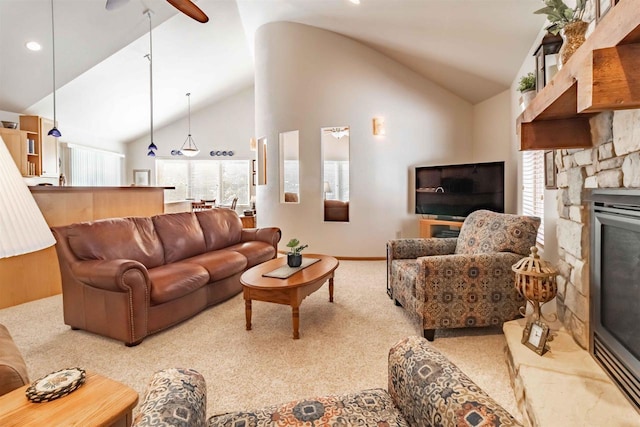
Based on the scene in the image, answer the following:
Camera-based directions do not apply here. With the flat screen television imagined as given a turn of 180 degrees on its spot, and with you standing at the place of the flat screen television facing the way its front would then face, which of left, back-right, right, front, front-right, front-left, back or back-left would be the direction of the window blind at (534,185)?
right

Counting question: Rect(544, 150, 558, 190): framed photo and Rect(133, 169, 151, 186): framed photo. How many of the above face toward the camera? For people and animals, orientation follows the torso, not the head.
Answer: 1

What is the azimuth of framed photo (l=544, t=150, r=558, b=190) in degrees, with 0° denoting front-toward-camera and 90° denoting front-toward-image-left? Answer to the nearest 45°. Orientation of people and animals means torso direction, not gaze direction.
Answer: approximately 90°

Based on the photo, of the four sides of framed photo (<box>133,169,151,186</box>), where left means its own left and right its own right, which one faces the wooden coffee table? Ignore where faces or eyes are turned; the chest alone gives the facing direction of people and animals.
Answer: front

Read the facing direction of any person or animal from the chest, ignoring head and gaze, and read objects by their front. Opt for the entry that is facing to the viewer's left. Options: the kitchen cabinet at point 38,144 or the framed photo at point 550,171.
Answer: the framed photo

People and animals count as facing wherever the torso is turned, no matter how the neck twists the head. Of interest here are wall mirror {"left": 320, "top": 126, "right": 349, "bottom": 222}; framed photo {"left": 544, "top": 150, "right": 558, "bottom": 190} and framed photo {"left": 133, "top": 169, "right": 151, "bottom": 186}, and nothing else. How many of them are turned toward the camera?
2

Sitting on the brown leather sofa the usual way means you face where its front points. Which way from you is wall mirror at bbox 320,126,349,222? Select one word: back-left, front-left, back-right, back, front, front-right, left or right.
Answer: left

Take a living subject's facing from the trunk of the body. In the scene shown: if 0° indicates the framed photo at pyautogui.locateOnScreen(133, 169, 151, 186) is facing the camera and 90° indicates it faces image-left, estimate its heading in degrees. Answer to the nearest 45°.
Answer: approximately 0°

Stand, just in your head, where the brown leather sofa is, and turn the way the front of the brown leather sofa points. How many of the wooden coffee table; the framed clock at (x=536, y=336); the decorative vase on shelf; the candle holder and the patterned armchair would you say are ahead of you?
5

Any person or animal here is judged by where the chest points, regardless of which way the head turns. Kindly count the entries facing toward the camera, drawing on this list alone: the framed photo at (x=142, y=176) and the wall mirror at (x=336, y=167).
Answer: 2

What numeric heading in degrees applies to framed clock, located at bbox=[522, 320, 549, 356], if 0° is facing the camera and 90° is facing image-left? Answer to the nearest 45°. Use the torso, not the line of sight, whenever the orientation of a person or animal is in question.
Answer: approximately 45°

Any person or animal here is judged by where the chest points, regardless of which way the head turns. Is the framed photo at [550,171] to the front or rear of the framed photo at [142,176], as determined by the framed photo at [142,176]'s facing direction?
to the front
